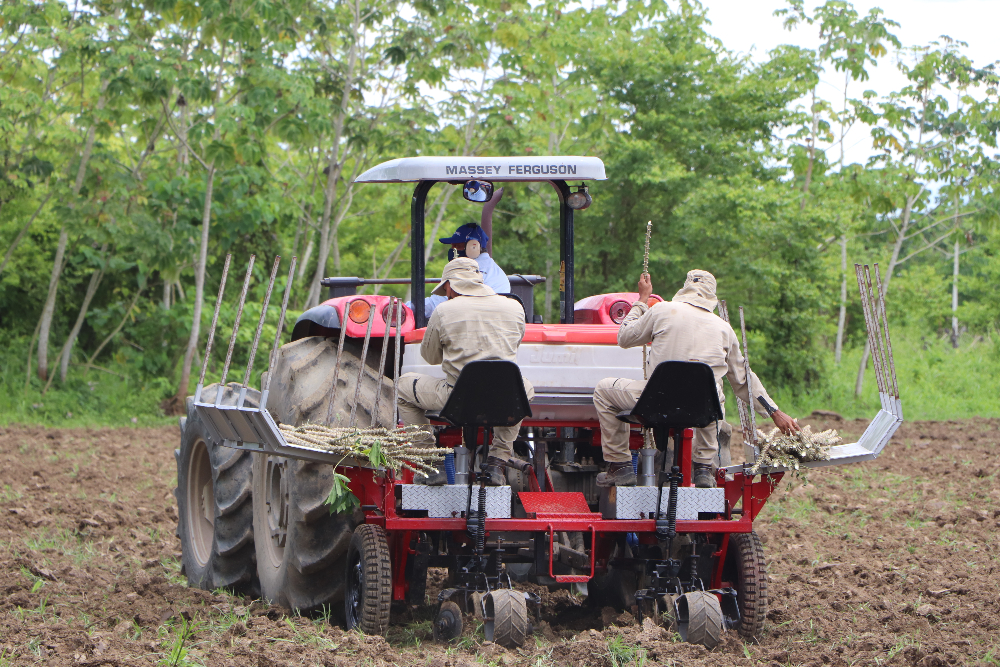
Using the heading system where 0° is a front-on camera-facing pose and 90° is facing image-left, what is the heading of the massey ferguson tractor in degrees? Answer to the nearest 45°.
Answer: approximately 135°

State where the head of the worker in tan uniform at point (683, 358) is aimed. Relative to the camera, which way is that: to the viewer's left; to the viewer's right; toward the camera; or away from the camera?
away from the camera

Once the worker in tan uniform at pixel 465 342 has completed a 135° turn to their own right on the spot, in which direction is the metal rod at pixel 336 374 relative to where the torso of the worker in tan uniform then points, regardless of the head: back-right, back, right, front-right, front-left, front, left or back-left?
back

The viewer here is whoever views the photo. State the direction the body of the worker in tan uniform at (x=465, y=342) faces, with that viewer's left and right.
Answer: facing away from the viewer and to the left of the viewer
